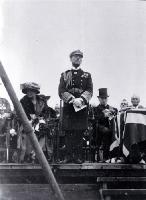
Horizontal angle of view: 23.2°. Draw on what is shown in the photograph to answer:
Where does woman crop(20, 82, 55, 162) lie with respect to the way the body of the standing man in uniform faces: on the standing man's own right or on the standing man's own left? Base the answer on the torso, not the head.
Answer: on the standing man's own right

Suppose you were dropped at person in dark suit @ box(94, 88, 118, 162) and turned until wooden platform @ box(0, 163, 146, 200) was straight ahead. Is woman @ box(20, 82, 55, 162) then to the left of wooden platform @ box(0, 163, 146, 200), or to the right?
right

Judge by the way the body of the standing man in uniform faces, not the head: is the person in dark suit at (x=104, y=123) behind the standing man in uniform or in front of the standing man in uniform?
behind

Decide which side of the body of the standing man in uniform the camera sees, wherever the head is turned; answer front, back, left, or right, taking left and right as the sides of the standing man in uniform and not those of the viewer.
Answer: front
